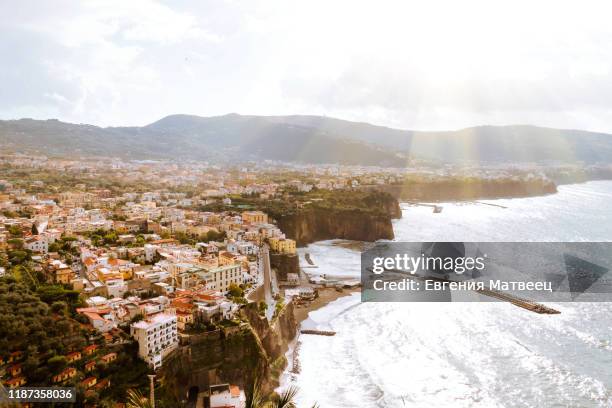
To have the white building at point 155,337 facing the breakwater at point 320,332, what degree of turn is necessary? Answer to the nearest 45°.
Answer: approximately 90° to its left

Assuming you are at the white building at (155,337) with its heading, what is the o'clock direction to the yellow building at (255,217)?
The yellow building is roughly at 8 o'clock from the white building.

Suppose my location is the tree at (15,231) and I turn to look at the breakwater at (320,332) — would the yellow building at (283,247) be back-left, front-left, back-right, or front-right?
front-left

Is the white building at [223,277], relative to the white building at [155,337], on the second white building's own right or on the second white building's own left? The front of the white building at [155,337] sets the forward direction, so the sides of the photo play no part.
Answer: on the second white building's own left

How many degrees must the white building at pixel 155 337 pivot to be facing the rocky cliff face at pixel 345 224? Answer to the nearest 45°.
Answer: approximately 90° to its left

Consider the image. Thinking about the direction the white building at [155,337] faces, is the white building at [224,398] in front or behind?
in front

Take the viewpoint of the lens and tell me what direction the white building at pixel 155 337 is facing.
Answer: facing the viewer and to the right of the viewer
